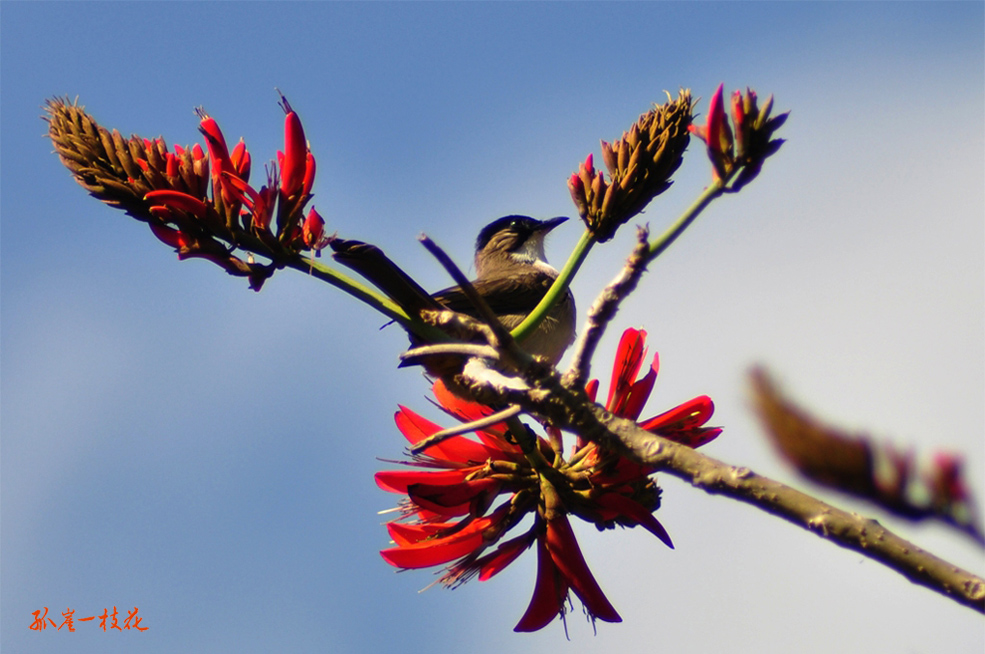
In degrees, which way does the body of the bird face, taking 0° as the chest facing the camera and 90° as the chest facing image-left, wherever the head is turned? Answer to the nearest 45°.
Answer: approximately 270°
